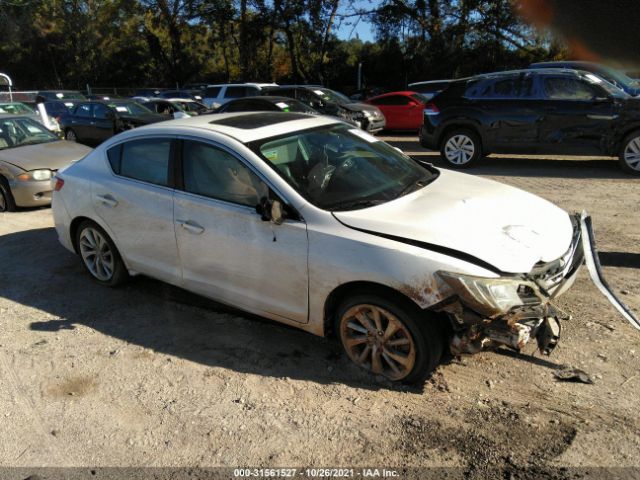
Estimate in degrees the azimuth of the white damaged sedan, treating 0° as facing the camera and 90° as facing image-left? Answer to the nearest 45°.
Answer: approximately 315°

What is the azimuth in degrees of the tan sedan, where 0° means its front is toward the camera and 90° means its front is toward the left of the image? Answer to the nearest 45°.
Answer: approximately 315°

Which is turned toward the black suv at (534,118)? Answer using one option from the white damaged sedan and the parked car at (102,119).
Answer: the parked car

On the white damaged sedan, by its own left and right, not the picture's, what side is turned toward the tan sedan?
back

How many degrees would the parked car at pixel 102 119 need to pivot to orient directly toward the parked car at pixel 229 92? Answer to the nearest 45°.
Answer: approximately 90° to its left

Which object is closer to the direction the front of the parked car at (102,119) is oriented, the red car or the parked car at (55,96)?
the red car

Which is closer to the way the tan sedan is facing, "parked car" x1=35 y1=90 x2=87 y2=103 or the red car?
the red car
